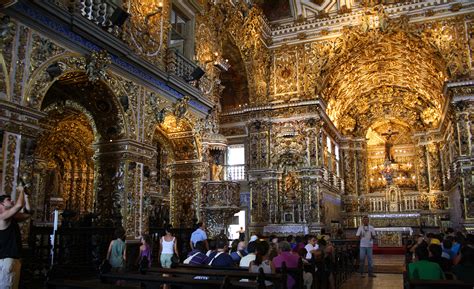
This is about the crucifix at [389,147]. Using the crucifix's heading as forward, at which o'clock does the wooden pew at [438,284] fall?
The wooden pew is roughly at 12 o'clock from the crucifix.

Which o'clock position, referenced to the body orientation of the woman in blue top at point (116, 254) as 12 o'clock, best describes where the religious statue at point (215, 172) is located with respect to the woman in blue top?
The religious statue is roughly at 1 o'clock from the woman in blue top.

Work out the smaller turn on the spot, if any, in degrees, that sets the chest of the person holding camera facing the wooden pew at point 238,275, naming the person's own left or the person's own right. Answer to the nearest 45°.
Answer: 0° — they already face it

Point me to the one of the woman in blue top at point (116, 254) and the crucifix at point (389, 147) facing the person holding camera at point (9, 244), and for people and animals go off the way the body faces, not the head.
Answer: the crucifix

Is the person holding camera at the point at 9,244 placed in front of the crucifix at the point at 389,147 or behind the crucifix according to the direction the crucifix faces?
in front

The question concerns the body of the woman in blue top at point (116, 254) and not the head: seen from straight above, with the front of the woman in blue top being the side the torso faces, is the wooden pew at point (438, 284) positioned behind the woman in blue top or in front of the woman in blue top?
behind

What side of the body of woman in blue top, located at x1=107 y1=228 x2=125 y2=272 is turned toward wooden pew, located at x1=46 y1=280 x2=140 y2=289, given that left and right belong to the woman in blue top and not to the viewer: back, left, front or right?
back

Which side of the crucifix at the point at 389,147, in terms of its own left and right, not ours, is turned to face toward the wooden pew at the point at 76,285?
front

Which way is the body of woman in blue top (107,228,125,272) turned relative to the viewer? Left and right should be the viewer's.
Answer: facing away from the viewer

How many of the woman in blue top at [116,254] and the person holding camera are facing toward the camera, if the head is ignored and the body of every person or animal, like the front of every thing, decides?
0

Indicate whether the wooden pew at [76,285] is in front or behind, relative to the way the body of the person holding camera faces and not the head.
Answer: in front

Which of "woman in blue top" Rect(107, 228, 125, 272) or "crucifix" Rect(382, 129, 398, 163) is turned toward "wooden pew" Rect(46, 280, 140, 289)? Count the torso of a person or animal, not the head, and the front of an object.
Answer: the crucifix

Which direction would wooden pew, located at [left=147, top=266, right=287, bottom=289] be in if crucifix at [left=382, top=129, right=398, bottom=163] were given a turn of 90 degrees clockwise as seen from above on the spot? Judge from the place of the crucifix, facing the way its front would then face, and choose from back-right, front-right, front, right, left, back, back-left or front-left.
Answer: left

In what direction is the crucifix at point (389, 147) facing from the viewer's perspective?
toward the camera

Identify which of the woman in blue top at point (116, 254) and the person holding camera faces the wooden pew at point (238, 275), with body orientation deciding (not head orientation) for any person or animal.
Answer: the person holding camera

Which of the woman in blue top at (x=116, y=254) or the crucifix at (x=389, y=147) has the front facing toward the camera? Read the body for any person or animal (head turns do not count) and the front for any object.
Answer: the crucifix

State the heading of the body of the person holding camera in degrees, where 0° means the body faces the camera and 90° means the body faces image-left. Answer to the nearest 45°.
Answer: approximately 270°
